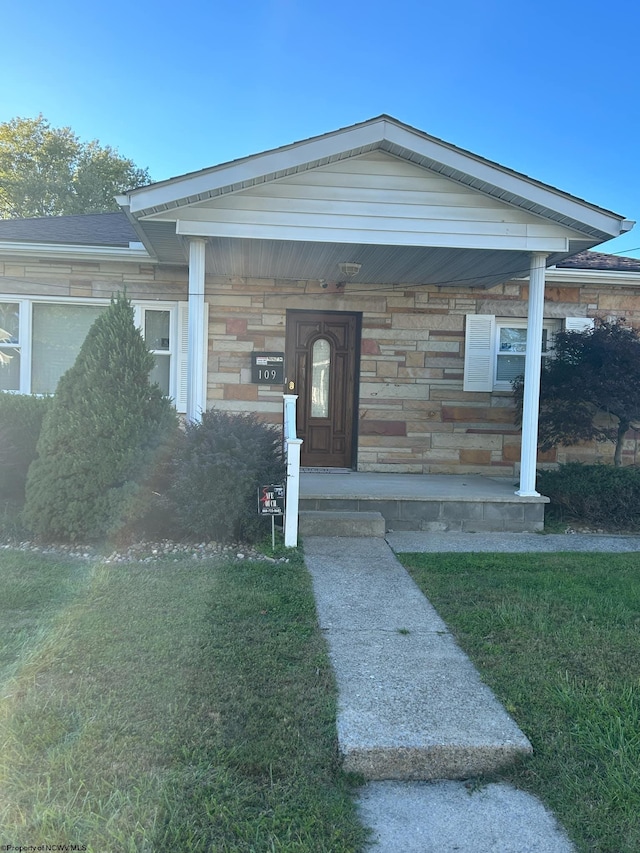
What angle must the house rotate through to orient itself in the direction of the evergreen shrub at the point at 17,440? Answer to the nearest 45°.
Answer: approximately 45° to its right

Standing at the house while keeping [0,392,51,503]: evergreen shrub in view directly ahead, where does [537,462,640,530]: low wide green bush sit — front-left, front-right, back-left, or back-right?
back-left

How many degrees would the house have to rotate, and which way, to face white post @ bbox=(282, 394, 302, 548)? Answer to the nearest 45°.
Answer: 0° — it already faces it

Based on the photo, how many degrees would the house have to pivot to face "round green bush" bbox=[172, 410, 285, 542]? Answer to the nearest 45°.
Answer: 0° — it already faces it

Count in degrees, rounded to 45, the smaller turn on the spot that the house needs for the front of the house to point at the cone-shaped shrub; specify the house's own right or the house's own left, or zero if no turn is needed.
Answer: approximately 45° to the house's own right

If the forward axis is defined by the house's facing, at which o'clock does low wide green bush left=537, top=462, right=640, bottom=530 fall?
The low wide green bush is roughly at 10 o'clock from the house.

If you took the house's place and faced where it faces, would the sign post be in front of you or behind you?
in front

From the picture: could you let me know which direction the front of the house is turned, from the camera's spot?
facing the viewer
